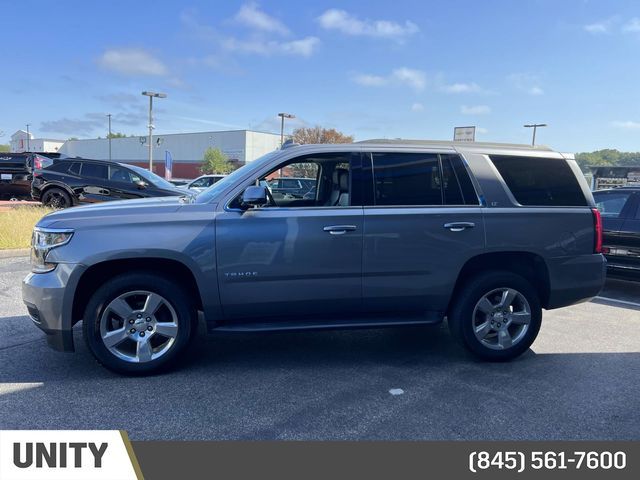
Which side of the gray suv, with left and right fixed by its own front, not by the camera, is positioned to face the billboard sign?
right

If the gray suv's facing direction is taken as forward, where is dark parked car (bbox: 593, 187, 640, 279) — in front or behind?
behind

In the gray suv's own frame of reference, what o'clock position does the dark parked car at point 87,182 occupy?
The dark parked car is roughly at 2 o'clock from the gray suv.

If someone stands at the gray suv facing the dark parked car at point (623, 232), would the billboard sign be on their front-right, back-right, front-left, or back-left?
front-left

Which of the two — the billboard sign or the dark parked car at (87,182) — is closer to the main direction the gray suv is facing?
the dark parked car

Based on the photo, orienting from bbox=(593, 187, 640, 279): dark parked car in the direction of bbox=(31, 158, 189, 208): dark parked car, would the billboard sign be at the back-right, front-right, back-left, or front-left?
front-right

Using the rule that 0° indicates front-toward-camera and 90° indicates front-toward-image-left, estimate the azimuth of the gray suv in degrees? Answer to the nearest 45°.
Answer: approximately 90°

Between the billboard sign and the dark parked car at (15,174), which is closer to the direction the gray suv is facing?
the dark parked car

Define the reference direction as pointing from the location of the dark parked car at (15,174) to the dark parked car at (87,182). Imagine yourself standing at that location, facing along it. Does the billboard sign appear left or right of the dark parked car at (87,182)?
left
